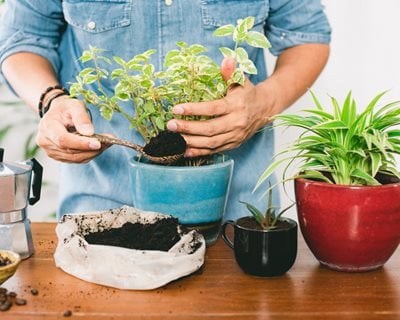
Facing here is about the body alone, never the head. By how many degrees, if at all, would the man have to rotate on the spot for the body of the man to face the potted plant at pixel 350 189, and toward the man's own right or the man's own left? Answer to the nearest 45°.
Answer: approximately 45° to the man's own left

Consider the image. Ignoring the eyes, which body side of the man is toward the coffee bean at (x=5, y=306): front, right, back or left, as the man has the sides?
front

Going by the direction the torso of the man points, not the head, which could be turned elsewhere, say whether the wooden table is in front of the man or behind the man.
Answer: in front

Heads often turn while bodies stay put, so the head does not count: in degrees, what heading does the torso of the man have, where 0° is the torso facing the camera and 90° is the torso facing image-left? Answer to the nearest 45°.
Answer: approximately 0°

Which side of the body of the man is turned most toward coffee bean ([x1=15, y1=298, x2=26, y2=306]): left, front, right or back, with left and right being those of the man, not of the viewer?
front
